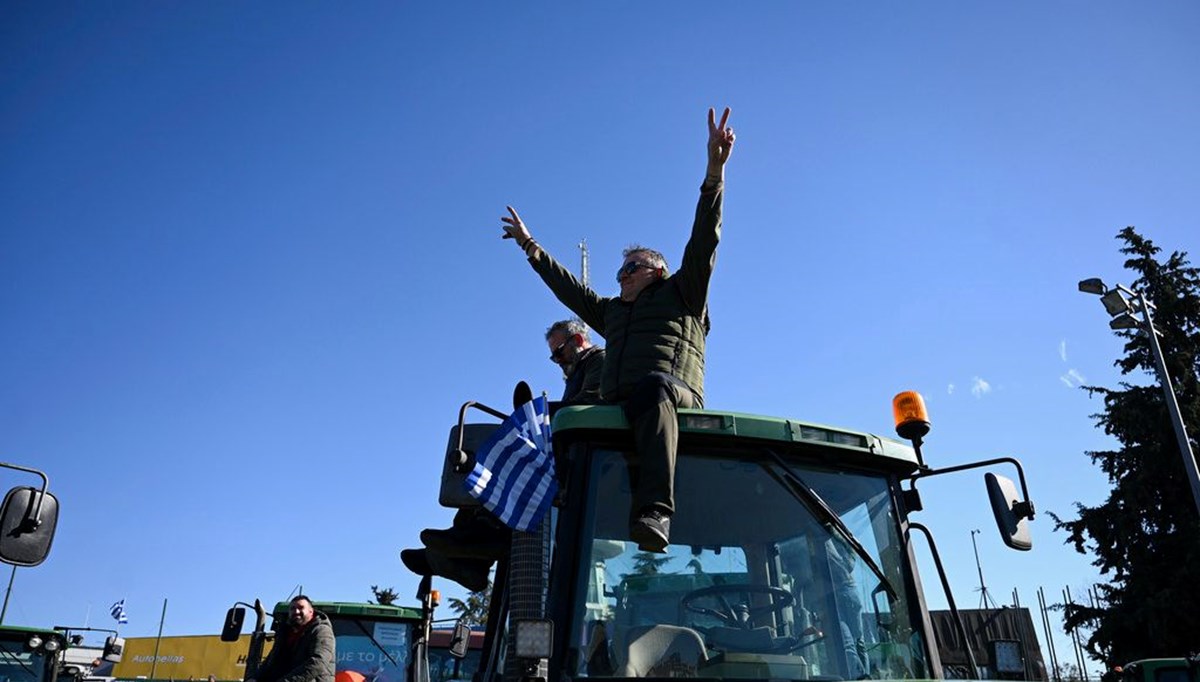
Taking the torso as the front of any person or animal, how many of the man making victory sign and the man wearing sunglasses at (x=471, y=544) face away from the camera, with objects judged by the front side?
0

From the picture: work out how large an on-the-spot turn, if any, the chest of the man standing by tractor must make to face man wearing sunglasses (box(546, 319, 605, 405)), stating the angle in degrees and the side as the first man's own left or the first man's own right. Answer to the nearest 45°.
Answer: approximately 90° to the first man's own left

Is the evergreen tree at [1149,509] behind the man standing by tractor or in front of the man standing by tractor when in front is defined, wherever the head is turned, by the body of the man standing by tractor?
behind

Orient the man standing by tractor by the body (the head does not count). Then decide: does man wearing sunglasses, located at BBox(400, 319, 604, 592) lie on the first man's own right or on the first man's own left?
on the first man's own left

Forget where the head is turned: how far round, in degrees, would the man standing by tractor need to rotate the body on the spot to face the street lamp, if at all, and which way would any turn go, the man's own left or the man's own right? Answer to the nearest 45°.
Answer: approximately 135° to the man's own left

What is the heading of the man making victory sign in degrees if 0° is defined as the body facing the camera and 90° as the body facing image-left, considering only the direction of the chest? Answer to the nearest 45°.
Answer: approximately 45°

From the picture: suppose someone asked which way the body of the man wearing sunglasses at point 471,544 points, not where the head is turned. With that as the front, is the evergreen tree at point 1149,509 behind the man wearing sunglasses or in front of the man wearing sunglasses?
behind
